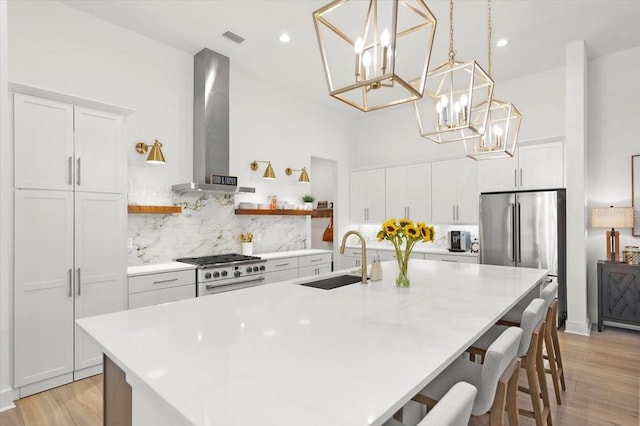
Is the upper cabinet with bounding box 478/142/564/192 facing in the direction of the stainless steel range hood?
no

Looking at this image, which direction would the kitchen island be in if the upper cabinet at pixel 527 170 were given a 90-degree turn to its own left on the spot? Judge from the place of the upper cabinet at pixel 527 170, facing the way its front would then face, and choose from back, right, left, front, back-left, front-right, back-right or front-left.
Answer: right

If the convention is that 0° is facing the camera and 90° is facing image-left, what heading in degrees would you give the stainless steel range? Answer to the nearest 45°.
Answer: approximately 315°

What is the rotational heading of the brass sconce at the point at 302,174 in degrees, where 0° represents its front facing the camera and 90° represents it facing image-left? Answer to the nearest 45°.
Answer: approximately 315°

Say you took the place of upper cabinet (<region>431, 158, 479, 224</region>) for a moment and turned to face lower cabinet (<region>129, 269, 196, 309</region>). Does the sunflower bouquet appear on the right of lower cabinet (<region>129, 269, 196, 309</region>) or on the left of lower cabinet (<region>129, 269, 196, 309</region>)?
left

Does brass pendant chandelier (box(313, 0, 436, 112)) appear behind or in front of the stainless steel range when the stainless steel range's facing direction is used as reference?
in front

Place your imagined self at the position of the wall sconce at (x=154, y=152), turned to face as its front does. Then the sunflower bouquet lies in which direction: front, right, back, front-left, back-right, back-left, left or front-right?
front

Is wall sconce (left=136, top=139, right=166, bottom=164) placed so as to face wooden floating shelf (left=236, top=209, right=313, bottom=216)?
no

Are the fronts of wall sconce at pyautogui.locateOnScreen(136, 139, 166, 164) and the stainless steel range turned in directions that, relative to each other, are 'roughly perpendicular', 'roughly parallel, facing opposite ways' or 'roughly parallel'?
roughly parallel

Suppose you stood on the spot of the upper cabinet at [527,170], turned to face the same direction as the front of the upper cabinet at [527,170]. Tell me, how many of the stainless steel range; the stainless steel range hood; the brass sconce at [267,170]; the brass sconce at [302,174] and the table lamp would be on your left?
1

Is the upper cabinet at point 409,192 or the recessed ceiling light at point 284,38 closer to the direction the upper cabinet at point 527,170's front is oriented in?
the recessed ceiling light

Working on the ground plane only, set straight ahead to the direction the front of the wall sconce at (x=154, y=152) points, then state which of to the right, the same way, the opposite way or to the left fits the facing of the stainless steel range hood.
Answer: the same way

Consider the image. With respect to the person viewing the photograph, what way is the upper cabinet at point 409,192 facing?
facing the viewer and to the left of the viewer

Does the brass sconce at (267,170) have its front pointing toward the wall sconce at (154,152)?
no

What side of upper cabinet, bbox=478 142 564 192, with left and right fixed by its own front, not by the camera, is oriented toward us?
front

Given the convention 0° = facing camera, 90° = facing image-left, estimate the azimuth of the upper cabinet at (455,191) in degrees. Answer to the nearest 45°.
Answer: approximately 0°

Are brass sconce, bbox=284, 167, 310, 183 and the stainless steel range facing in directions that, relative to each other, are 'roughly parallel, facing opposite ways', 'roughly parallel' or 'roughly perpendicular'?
roughly parallel

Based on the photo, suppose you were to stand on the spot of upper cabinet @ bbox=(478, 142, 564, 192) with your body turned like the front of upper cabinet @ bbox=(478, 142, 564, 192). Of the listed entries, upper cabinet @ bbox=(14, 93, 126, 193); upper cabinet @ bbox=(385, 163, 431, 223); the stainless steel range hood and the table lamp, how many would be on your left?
1

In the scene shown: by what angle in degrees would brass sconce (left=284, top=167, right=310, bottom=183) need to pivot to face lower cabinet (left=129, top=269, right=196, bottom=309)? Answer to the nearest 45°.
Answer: approximately 90° to its right

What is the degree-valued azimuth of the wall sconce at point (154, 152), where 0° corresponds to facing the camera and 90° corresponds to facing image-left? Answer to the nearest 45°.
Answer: approximately 315°
